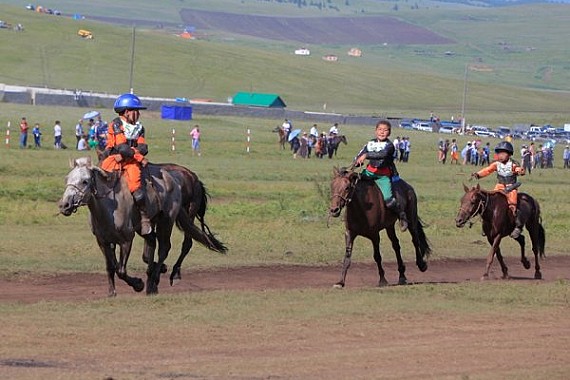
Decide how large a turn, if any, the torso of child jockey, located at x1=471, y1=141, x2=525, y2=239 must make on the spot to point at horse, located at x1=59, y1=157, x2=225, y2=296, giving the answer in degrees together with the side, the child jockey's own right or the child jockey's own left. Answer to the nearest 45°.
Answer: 0° — they already face it

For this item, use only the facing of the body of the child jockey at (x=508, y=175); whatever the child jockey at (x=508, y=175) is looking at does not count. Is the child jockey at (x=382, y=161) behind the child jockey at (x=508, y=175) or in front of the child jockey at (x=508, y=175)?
in front

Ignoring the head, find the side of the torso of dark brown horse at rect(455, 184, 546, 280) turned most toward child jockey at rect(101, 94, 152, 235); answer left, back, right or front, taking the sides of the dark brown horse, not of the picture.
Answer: front

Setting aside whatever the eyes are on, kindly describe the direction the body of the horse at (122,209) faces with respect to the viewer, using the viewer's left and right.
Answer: facing the viewer and to the left of the viewer

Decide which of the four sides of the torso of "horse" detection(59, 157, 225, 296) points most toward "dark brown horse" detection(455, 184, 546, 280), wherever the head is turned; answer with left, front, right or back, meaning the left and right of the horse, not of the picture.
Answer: back

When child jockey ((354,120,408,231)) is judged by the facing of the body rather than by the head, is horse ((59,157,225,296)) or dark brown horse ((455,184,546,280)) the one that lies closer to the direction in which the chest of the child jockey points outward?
the horse

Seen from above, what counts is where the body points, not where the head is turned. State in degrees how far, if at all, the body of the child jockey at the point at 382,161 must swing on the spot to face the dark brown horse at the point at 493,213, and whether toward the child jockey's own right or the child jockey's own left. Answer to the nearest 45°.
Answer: approximately 180°

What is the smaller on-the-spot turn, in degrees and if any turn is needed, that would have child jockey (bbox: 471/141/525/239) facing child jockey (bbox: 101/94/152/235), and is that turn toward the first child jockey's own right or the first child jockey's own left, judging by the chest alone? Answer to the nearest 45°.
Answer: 0° — they already face them

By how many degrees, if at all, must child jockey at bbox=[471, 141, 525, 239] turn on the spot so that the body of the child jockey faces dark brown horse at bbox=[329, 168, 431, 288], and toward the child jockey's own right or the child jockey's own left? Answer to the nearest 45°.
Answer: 0° — they already face it

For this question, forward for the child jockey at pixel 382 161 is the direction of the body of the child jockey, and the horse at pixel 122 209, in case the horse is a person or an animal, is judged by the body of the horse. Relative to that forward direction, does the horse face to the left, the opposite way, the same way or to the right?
the same way

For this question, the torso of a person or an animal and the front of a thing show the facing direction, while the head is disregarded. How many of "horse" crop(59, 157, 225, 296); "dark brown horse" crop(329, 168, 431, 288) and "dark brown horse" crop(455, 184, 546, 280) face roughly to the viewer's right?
0

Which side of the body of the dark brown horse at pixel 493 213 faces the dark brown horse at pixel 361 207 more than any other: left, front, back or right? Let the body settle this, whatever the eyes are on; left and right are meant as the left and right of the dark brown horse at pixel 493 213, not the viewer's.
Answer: front

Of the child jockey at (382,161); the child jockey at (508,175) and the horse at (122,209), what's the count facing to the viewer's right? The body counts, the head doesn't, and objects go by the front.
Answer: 0
